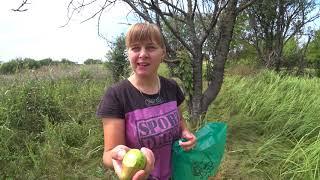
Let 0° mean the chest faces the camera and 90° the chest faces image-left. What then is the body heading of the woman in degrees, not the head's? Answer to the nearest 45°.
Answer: approximately 315°

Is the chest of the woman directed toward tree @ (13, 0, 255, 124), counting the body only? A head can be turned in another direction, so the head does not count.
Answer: no

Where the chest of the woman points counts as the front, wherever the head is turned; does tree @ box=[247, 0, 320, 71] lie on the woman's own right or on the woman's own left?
on the woman's own left

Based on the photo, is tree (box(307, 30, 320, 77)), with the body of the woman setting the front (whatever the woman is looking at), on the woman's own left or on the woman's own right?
on the woman's own left

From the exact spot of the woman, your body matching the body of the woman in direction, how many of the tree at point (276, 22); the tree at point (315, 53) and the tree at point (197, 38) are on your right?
0

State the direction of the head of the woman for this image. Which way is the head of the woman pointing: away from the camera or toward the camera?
toward the camera
